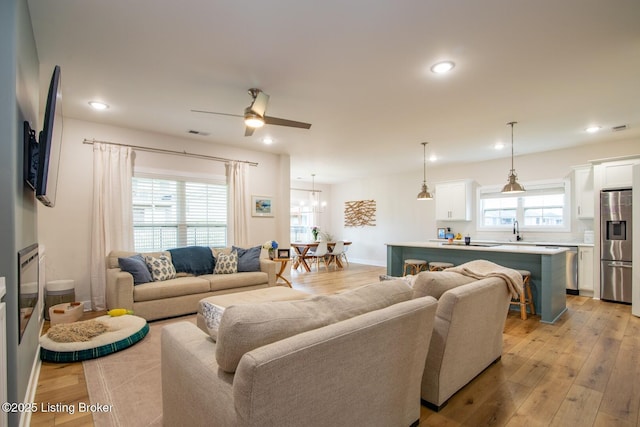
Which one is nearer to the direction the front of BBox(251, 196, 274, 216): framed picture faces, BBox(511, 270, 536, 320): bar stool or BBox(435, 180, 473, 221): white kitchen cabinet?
the bar stool

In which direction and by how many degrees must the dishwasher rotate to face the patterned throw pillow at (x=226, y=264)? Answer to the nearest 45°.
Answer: approximately 45° to its right

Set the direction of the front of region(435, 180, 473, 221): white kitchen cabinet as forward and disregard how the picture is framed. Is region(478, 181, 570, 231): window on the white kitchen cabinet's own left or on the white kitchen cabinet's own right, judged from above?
on the white kitchen cabinet's own left

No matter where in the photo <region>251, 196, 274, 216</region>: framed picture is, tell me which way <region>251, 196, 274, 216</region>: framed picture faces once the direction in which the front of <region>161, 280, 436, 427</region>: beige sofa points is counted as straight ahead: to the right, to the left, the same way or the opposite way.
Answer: the opposite way

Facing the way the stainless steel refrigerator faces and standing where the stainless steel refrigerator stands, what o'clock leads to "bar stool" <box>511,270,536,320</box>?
The bar stool is roughly at 1 o'clock from the stainless steel refrigerator.

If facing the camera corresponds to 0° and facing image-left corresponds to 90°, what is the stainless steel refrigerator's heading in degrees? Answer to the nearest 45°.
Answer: approximately 0°

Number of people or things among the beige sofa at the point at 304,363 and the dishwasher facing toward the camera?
1

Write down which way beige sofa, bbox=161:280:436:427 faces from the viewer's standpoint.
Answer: facing away from the viewer and to the left of the viewer

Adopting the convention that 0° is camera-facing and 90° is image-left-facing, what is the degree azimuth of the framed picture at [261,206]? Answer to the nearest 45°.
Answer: approximately 315°

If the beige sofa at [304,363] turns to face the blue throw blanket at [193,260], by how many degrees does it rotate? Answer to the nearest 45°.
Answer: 0° — it already faces it

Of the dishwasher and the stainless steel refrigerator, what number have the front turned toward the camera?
2
